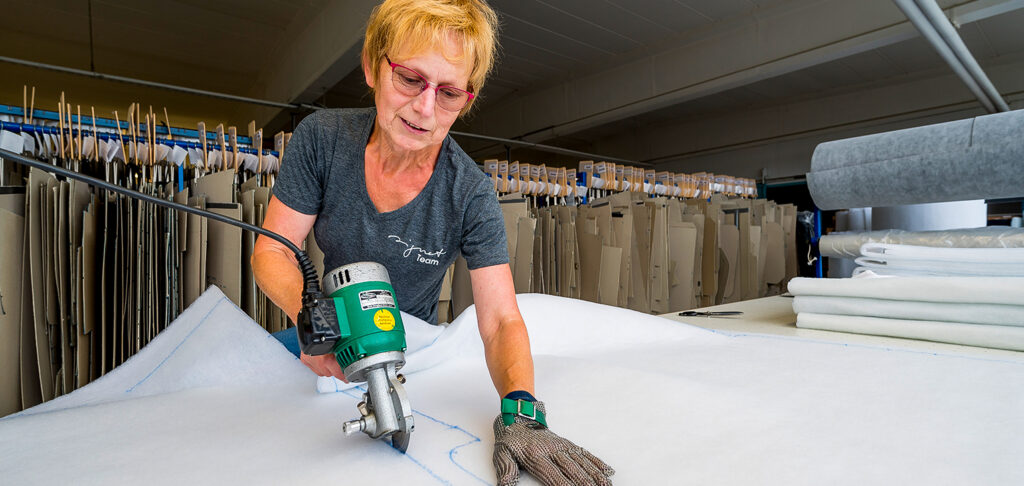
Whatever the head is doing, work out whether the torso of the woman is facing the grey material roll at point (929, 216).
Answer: no

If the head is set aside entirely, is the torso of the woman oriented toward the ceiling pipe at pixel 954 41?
no

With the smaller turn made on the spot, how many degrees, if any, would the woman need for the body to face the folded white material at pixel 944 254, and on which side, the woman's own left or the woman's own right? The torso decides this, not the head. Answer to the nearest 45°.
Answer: approximately 90° to the woman's own left

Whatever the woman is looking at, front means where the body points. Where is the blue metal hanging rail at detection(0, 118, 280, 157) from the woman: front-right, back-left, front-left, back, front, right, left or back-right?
back-right

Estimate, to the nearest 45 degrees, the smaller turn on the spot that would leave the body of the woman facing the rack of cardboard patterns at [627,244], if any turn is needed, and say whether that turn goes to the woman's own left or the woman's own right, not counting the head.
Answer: approximately 135° to the woman's own left

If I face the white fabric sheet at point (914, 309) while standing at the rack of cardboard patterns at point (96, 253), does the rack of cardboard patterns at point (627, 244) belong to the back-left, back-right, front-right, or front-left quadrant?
front-left

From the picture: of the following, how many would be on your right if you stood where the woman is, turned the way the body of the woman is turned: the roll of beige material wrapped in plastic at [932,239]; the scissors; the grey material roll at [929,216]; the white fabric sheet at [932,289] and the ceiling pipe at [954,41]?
0

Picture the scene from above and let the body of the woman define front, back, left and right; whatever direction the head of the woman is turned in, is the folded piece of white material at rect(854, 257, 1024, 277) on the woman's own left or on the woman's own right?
on the woman's own left

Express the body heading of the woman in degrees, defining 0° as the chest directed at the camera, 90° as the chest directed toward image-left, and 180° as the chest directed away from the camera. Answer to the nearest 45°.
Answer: approximately 0°

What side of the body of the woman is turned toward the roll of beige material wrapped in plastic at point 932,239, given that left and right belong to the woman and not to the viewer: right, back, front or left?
left

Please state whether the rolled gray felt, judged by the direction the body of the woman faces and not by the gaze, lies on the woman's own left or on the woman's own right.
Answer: on the woman's own left

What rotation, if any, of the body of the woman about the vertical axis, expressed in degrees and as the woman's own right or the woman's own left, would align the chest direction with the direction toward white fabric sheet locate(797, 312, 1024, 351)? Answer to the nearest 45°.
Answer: approximately 90° to the woman's own left
